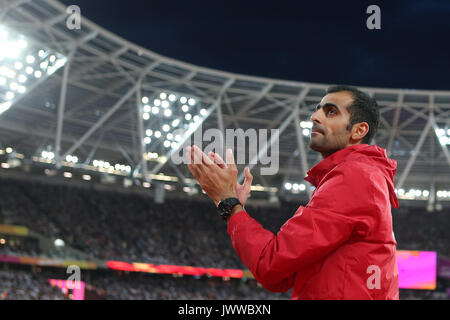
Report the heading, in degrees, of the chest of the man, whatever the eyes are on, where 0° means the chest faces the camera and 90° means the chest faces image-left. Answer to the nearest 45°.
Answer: approximately 90°

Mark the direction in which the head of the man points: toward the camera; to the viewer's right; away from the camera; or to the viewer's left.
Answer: to the viewer's left

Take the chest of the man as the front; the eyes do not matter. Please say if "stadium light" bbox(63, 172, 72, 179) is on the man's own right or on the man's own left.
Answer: on the man's own right
